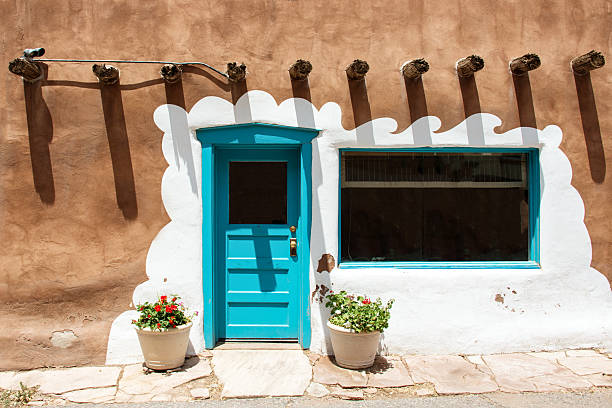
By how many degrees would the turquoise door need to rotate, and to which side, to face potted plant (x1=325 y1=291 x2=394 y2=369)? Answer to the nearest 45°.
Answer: approximately 45° to its left

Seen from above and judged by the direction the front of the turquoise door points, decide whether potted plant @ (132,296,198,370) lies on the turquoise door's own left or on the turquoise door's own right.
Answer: on the turquoise door's own right

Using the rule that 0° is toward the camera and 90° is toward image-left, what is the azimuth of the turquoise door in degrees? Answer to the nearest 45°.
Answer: approximately 0°

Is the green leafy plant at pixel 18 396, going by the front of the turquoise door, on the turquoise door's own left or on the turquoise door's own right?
on the turquoise door's own right
